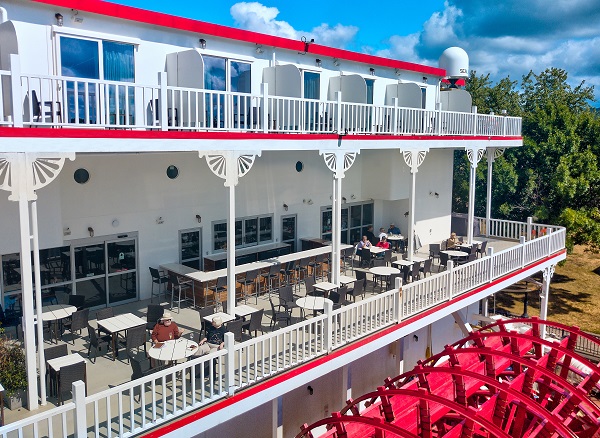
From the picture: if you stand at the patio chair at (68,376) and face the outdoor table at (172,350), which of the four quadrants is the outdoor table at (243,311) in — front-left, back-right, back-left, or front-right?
front-left

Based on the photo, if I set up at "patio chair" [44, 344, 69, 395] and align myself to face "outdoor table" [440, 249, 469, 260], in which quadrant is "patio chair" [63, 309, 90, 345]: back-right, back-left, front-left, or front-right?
front-left

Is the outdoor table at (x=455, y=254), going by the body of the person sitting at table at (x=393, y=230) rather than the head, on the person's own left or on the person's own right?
on the person's own left

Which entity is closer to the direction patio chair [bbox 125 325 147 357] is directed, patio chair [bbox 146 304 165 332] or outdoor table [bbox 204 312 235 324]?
the patio chair

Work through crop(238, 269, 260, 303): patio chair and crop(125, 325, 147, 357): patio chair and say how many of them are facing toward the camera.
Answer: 0

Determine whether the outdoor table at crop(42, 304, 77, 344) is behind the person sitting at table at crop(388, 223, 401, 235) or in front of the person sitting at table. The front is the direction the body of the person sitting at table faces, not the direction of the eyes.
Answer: in front

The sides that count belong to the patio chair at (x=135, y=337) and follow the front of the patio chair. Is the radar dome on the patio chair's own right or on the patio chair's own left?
on the patio chair's own right

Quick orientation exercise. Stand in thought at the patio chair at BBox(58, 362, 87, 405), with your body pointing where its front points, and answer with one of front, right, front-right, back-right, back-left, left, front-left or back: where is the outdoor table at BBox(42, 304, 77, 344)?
front-right

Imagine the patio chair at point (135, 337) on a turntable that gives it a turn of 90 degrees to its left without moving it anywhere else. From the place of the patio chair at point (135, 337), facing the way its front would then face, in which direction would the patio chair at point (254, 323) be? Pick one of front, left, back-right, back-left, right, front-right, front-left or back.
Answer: back-left
